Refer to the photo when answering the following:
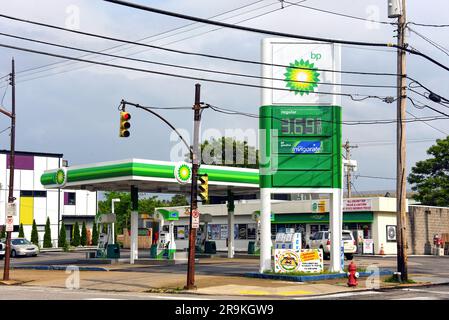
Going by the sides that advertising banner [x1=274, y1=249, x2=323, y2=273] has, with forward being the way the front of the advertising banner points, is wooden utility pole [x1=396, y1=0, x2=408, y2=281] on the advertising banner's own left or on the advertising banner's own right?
on the advertising banner's own left

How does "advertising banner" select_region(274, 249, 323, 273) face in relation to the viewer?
toward the camera

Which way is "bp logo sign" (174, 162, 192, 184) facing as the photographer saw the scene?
facing the viewer and to the right of the viewer

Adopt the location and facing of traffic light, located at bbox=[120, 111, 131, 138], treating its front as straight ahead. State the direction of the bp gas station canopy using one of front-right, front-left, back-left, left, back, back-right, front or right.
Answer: back-left

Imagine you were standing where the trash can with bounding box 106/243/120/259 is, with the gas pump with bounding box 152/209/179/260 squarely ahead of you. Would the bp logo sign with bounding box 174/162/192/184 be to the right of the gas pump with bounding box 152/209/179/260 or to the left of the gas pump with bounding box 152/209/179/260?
right

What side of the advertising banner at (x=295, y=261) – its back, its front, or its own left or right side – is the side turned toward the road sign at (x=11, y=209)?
right

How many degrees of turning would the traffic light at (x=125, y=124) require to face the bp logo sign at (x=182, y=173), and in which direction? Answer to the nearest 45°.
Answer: approximately 135° to its left

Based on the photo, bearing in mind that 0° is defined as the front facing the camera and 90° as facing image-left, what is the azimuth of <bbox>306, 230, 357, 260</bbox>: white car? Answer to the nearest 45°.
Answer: approximately 135°

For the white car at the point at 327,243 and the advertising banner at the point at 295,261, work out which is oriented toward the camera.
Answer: the advertising banner

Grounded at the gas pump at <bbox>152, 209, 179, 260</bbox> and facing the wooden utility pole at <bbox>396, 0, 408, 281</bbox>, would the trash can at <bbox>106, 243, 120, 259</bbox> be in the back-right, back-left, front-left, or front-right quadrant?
back-right

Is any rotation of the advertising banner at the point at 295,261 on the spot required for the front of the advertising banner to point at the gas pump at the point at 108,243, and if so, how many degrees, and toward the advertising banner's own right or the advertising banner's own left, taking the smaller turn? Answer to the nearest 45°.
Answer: approximately 135° to the advertising banner's own right

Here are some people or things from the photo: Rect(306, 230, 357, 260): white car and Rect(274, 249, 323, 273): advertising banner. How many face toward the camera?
1
